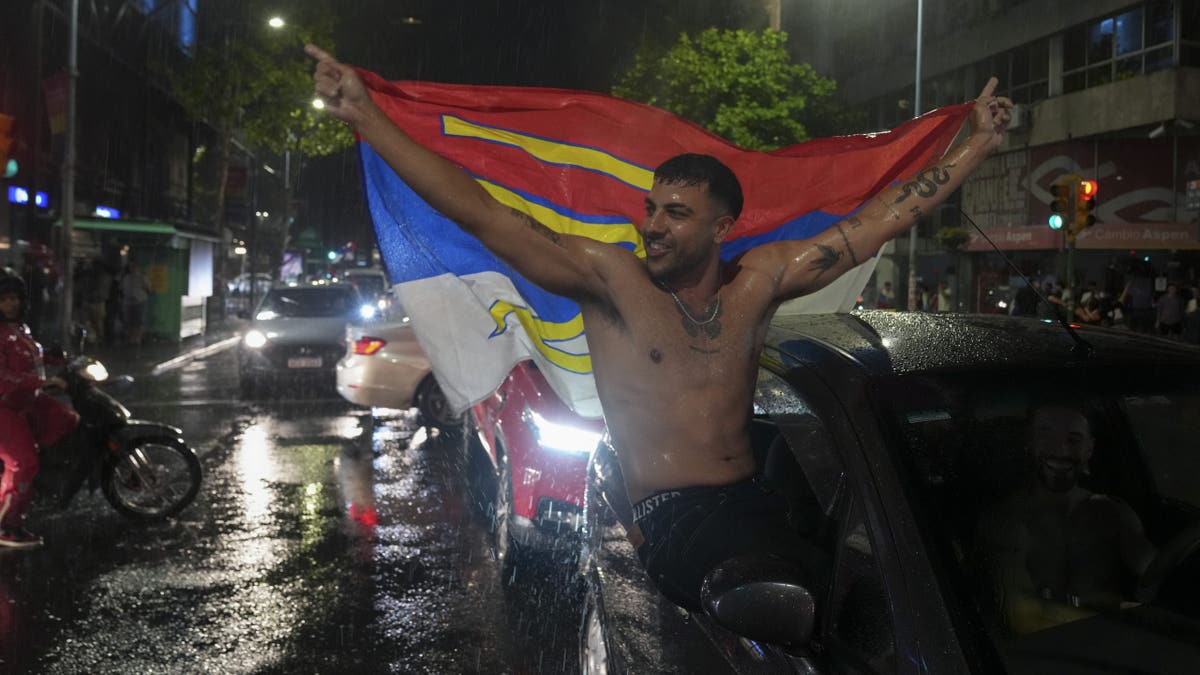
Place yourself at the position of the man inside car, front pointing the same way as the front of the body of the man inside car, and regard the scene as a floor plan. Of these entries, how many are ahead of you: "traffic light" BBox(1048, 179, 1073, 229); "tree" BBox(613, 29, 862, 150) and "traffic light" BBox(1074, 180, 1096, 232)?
0

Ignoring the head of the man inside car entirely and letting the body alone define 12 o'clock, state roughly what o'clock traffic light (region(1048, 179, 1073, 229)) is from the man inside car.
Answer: The traffic light is roughly at 6 o'clock from the man inside car.

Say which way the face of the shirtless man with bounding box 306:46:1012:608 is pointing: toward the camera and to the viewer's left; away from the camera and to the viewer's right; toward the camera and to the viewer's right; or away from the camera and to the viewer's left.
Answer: toward the camera and to the viewer's left

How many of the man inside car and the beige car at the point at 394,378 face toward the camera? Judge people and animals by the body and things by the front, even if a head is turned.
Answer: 1

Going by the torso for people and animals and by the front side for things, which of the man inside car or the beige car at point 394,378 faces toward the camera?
the man inside car

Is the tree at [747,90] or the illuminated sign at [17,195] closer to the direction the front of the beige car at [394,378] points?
the tree

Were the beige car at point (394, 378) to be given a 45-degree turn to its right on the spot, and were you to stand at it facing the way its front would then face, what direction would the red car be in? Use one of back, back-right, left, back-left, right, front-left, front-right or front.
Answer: right

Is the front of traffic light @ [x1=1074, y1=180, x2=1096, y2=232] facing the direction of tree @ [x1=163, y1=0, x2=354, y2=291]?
no

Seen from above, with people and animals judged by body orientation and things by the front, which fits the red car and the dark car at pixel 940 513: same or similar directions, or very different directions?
same or similar directions

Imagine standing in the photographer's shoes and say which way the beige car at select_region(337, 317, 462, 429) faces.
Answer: facing away from the viewer and to the right of the viewer

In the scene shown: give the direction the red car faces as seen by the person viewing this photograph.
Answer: facing the viewer and to the right of the viewer

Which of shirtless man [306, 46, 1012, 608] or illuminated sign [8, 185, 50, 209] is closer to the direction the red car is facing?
the shirtless man

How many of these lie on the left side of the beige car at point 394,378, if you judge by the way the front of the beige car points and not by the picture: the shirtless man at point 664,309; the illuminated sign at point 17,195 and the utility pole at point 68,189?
2

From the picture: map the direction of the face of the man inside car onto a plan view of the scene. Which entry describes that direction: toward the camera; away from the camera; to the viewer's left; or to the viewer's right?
toward the camera

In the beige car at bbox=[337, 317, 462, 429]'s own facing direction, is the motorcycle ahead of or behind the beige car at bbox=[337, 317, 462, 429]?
behind

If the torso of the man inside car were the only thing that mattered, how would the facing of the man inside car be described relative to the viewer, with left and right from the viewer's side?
facing the viewer
